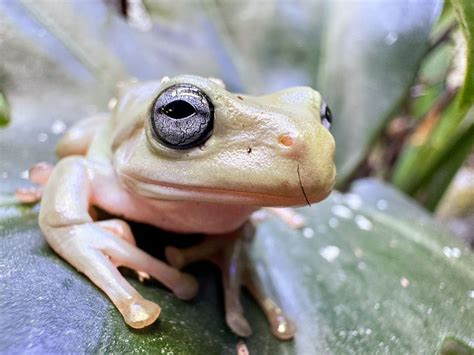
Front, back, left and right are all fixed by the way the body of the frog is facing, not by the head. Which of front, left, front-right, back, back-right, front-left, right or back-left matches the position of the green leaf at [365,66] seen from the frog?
left

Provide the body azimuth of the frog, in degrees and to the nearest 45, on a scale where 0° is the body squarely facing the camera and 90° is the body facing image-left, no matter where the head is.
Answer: approximately 315°
